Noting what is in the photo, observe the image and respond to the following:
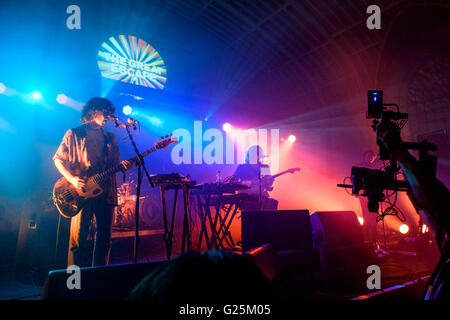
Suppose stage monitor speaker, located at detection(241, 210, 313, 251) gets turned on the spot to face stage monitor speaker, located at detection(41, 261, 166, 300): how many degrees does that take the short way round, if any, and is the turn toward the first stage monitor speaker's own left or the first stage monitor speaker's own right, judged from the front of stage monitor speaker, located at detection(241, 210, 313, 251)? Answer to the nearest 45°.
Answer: approximately 180°

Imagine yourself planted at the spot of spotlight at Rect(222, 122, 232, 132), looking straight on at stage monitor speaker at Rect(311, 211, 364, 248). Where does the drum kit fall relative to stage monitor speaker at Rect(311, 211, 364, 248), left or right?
right

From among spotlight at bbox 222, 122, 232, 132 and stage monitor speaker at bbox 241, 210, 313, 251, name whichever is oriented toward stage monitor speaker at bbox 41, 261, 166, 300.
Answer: the spotlight

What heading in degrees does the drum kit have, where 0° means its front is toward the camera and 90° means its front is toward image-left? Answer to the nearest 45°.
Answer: approximately 315°

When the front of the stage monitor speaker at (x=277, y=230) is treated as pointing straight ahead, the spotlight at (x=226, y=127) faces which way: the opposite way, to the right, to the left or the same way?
the opposite way

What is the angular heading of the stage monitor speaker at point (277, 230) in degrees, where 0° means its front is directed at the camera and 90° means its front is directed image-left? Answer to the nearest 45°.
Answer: approximately 180°

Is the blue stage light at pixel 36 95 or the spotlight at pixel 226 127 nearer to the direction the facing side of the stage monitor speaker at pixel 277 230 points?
the spotlight

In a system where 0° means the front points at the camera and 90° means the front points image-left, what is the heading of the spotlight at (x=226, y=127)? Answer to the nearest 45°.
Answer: approximately 0°
